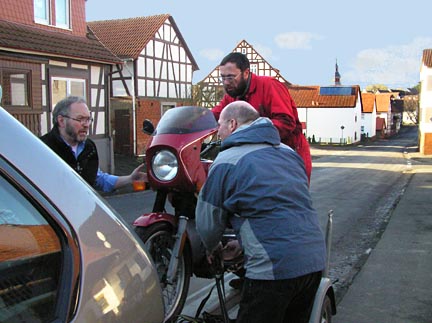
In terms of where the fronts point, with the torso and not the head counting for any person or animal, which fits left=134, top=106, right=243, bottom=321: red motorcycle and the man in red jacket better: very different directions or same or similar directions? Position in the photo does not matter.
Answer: same or similar directions

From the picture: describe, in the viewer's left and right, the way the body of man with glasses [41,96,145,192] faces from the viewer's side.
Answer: facing the viewer and to the right of the viewer

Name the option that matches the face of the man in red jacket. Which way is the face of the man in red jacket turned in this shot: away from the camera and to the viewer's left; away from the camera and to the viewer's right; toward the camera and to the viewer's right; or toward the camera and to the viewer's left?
toward the camera and to the viewer's left

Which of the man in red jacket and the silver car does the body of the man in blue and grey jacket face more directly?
the man in red jacket

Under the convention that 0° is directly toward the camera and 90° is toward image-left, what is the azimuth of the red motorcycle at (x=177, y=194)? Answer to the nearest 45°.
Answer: approximately 45°

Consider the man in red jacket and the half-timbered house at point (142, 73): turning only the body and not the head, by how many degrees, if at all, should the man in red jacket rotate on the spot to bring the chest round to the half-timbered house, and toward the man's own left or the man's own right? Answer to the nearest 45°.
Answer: approximately 135° to the man's own right

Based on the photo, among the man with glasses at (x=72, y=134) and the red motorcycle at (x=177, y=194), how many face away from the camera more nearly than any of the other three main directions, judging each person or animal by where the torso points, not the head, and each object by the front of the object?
0

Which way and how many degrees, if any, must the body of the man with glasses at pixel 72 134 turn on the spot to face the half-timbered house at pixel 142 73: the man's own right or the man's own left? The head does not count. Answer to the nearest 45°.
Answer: approximately 135° to the man's own left

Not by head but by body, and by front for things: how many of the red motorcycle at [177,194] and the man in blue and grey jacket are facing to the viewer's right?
0

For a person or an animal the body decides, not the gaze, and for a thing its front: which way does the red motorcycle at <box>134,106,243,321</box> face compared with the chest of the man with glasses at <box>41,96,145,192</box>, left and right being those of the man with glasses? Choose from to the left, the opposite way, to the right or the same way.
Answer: to the right

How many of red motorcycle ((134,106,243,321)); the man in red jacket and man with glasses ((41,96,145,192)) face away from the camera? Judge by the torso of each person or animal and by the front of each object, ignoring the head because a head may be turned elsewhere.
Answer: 0

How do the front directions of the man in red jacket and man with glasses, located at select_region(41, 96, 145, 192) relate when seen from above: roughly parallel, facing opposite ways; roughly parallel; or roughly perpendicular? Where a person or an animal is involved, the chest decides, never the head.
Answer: roughly perpendicular

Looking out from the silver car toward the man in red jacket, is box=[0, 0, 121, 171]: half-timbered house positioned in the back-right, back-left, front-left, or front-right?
front-left

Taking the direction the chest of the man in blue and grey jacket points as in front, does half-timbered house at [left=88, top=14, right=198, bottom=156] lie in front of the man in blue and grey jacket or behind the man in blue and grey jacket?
in front

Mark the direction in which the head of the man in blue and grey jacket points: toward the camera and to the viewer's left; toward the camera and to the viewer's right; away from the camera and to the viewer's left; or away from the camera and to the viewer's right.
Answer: away from the camera and to the viewer's left

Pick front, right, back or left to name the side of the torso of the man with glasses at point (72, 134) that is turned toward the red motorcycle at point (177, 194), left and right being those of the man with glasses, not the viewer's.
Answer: front

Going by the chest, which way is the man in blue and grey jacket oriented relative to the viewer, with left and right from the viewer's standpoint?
facing away from the viewer and to the left of the viewer

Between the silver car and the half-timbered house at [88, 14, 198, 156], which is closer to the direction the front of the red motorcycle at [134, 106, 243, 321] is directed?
the silver car

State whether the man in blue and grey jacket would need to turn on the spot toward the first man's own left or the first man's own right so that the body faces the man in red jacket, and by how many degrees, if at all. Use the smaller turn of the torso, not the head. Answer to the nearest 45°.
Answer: approximately 45° to the first man's own right
